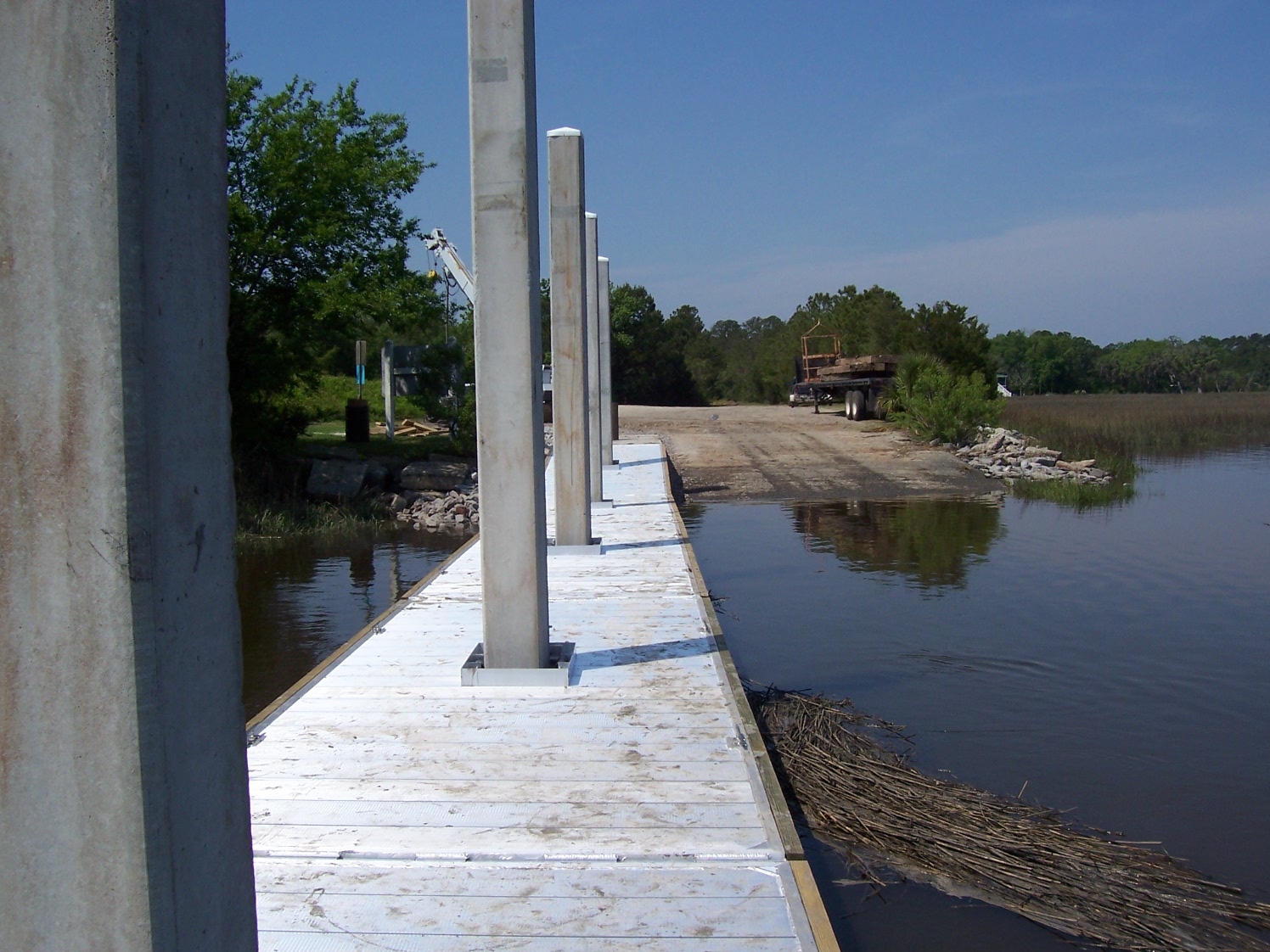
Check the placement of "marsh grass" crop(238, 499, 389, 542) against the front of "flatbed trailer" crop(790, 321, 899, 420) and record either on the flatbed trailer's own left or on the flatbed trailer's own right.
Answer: on the flatbed trailer's own left

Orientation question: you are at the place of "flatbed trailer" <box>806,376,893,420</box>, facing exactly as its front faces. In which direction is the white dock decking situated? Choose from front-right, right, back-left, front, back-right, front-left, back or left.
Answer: back-left

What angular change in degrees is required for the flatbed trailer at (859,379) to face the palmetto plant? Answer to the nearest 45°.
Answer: approximately 180°

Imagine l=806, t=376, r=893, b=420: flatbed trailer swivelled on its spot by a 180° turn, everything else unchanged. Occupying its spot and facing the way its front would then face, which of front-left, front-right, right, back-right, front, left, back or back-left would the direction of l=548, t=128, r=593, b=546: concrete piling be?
front-right

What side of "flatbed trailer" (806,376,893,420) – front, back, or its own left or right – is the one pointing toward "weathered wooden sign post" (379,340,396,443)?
left

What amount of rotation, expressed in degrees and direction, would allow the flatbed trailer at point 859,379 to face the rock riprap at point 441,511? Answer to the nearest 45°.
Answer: approximately 90° to its left

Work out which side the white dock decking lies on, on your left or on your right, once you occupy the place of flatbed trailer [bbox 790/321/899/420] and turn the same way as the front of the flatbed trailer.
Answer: on your left

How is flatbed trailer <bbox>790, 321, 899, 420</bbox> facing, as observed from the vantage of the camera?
facing away from the viewer and to the left of the viewer

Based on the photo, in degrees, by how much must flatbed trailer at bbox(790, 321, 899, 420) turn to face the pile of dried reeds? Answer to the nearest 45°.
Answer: approximately 135° to its left

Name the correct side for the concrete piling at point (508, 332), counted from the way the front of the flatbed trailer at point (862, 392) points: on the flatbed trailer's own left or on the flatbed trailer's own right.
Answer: on the flatbed trailer's own left

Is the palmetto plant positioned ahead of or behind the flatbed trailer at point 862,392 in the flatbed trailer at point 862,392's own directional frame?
behind
